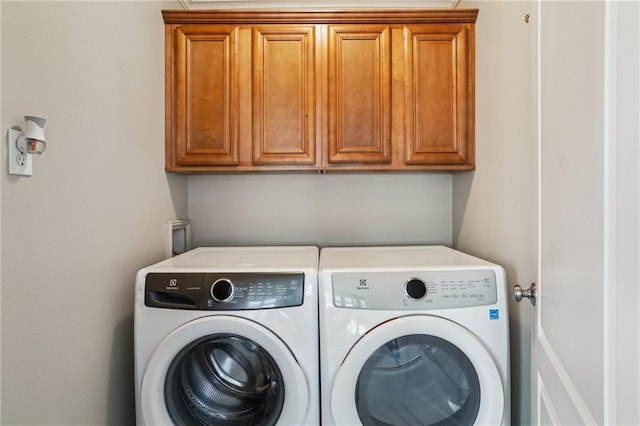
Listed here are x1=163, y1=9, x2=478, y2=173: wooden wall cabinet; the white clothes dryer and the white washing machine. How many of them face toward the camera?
3

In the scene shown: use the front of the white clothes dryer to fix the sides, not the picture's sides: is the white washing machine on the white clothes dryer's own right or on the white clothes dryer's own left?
on the white clothes dryer's own right

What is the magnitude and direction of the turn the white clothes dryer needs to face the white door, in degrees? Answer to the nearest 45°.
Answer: approximately 45° to its left

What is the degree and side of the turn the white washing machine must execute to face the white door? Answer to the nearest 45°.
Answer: approximately 45° to its left

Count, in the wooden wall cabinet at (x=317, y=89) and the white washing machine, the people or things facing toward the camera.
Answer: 2

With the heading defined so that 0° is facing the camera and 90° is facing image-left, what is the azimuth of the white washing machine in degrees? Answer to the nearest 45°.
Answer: approximately 0°

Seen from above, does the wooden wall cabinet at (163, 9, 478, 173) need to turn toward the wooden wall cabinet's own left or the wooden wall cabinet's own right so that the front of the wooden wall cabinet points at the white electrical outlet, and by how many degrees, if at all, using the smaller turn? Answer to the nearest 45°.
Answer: approximately 45° to the wooden wall cabinet's own right
